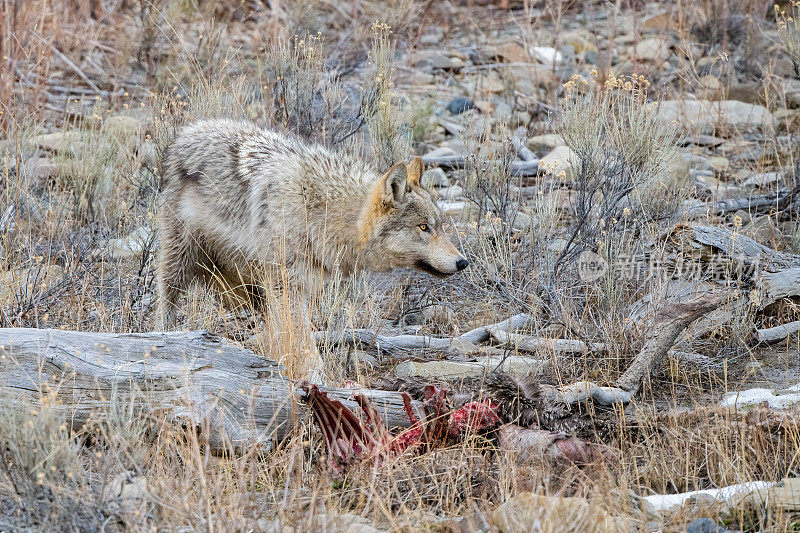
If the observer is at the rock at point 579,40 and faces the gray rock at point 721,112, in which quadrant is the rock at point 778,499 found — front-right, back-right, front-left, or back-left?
front-right

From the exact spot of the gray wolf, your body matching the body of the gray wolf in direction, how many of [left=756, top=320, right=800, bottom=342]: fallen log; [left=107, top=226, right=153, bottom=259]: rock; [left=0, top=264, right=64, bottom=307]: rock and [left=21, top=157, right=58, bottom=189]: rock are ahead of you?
1

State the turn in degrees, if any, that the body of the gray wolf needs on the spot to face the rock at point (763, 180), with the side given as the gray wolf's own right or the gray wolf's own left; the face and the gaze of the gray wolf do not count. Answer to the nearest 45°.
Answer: approximately 45° to the gray wolf's own left

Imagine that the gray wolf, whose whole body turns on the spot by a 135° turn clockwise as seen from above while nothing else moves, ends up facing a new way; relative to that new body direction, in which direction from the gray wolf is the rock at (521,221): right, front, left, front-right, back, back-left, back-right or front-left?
back

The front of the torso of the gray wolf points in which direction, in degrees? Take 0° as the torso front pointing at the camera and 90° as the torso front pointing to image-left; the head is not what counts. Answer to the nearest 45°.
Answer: approximately 270°

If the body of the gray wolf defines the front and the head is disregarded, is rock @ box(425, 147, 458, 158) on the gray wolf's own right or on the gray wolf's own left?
on the gray wolf's own left

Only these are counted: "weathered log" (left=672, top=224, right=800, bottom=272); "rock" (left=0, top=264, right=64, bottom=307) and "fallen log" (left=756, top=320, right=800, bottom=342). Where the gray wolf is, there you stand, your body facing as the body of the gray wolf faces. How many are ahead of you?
2

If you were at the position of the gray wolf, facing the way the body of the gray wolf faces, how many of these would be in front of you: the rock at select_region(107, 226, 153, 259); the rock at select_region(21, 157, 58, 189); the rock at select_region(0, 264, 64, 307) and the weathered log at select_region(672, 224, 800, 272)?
1

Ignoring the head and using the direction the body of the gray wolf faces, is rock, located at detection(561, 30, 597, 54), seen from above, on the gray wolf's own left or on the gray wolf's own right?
on the gray wolf's own left

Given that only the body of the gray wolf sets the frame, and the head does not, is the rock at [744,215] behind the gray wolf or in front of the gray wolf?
in front

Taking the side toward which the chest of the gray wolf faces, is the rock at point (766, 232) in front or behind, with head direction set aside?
in front
